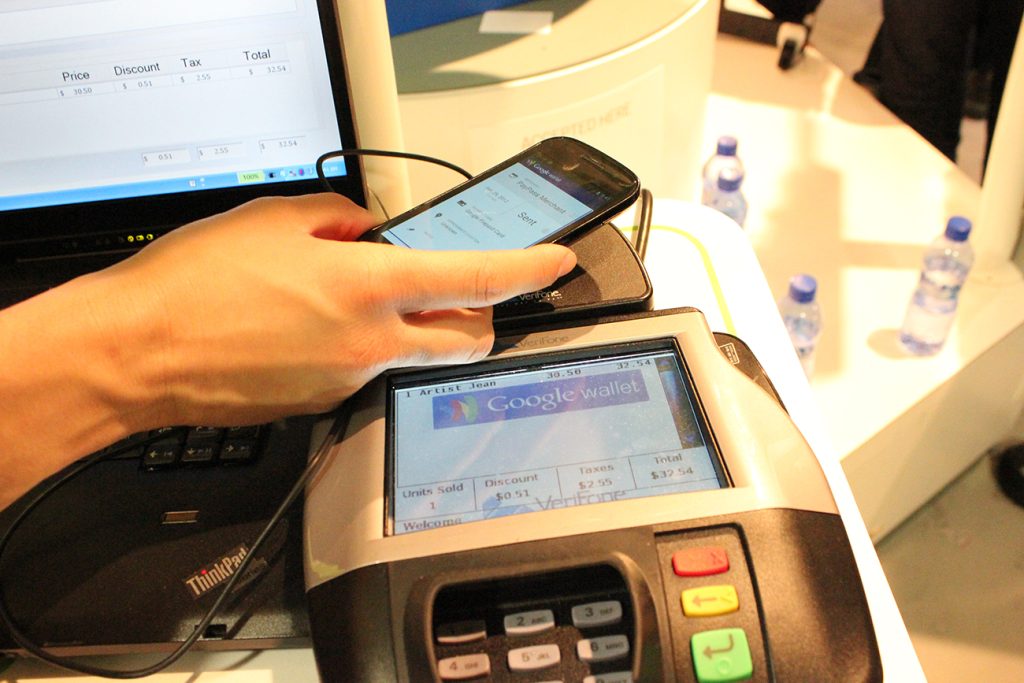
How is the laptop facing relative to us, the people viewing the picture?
facing the viewer

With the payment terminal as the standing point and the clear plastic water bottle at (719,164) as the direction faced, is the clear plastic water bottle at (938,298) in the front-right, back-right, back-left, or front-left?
front-right

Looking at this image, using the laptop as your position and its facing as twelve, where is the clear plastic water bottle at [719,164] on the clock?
The clear plastic water bottle is roughly at 8 o'clock from the laptop.

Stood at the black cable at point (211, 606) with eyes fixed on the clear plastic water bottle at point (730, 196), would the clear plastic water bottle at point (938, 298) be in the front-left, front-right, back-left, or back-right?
front-right

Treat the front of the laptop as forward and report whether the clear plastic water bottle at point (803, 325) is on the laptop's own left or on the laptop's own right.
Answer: on the laptop's own left

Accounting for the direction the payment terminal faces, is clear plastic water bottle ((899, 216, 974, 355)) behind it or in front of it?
behind

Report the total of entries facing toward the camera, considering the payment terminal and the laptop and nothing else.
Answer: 2

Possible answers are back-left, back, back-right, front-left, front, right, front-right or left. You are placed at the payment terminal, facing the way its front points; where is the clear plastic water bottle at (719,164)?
back

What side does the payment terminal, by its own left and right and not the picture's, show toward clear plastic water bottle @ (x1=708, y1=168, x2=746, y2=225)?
back

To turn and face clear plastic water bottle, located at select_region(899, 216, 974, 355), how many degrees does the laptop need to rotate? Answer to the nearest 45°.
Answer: approximately 90° to its left

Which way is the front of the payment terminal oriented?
toward the camera
